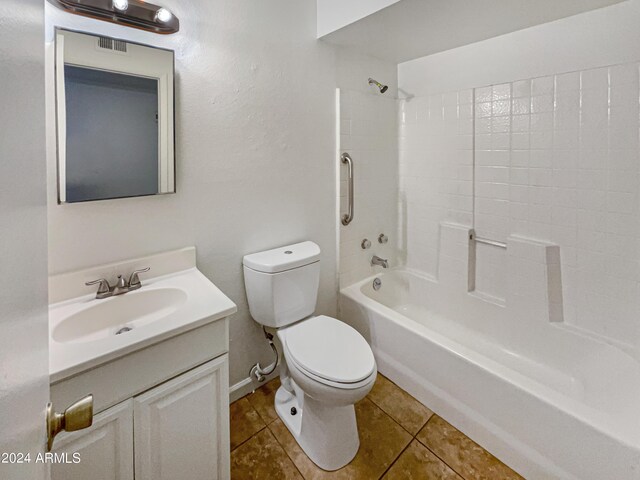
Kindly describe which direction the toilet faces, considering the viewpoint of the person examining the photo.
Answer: facing the viewer and to the right of the viewer

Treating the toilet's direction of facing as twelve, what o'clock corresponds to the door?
The door is roughly at 2 o'clock from the toilet.

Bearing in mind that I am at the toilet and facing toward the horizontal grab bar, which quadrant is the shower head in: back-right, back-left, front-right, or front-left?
front-left

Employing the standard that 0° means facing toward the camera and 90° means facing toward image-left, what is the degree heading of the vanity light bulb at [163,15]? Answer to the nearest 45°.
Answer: approximately 0°

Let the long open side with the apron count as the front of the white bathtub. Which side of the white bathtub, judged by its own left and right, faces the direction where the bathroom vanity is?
front

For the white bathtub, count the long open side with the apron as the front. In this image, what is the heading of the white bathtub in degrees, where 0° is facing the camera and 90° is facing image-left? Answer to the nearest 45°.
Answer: approximately 45°

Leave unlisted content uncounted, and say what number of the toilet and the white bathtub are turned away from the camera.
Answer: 0
